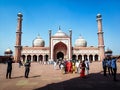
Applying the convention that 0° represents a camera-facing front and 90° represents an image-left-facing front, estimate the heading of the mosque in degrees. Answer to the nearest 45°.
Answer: approximately 0°
